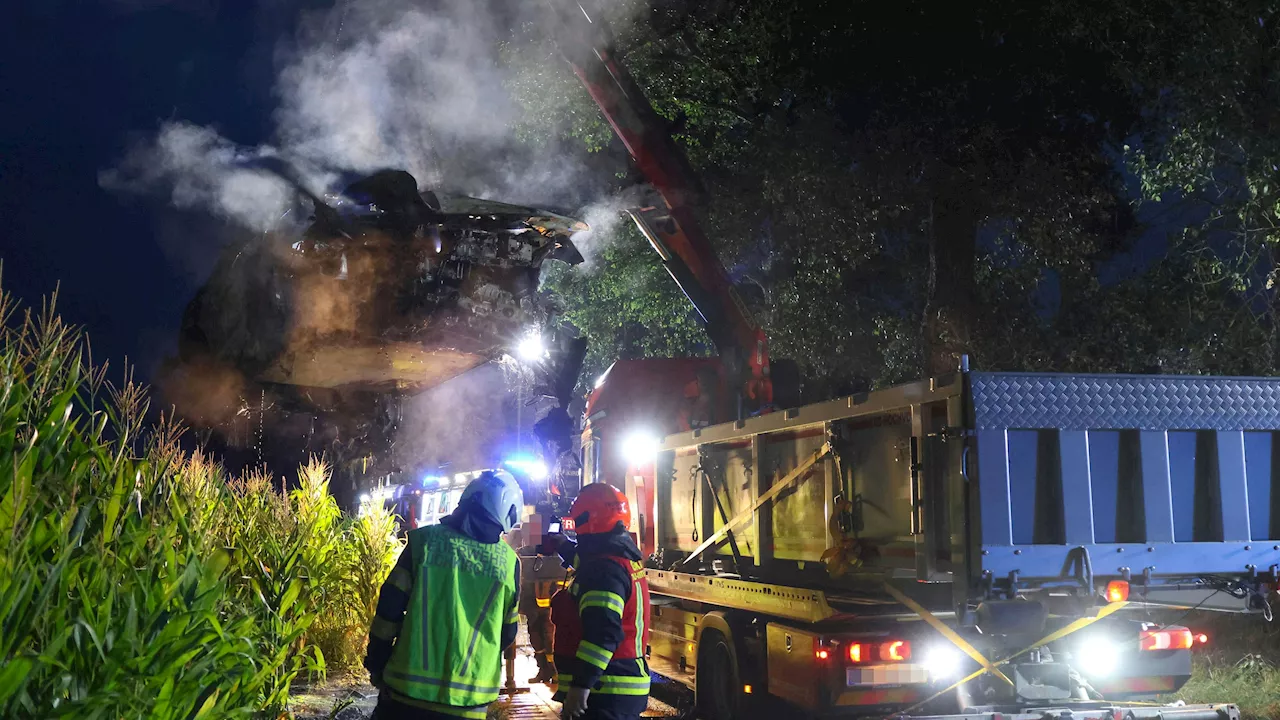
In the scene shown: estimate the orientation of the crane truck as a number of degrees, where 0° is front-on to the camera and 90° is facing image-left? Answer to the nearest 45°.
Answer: approximately 135°

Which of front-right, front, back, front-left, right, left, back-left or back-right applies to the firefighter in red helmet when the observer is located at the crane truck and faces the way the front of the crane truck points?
left

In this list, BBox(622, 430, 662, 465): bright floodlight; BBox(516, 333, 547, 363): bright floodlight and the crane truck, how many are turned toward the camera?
2

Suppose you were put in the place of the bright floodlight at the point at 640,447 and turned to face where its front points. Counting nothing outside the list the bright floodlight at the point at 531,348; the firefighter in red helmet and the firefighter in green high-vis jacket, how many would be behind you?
1

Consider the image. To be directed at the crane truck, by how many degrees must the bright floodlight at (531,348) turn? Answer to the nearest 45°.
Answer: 0° — it already faces it

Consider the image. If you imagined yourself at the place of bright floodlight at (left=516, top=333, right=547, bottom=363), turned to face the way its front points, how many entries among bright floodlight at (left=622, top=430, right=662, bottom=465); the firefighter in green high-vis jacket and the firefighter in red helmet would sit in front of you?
3

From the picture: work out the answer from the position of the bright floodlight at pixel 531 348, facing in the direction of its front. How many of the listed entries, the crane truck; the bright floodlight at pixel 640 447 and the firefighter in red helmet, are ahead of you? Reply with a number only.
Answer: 3

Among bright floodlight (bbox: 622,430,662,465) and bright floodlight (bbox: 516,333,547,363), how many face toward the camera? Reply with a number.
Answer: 2

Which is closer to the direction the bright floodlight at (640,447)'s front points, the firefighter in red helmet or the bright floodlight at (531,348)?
the firefighter in red helmet

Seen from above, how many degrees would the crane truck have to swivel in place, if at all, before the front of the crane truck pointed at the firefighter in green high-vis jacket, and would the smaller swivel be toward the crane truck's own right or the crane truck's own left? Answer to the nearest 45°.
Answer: approximately 90° to the crane truck's own left

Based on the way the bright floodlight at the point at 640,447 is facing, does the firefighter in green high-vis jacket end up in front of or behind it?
in front

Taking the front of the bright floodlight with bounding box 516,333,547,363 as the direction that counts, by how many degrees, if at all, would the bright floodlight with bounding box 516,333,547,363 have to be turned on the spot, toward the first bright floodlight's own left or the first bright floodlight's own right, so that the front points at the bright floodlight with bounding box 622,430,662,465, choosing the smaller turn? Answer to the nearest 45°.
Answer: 0° — it already faces it

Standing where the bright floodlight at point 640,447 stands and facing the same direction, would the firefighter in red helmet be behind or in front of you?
in front

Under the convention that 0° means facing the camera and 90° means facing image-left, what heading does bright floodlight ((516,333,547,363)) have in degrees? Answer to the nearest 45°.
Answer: approximately 0°

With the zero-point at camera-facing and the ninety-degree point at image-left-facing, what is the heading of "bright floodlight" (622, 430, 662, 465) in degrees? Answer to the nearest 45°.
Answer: approximately 0°
